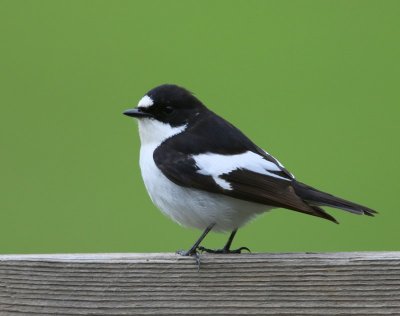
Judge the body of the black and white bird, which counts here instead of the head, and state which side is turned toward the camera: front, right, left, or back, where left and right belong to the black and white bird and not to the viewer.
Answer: left
